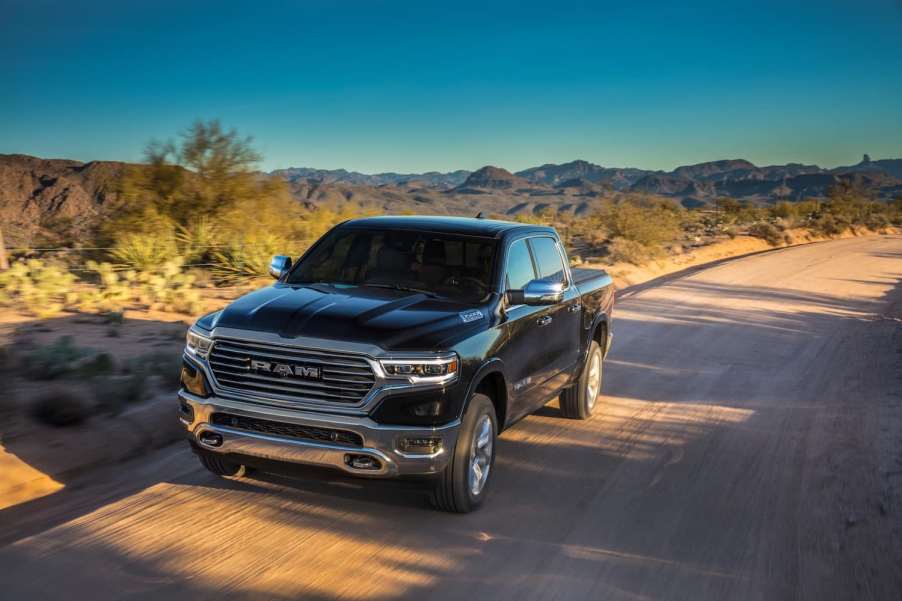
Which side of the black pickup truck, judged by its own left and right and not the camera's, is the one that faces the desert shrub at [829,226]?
back

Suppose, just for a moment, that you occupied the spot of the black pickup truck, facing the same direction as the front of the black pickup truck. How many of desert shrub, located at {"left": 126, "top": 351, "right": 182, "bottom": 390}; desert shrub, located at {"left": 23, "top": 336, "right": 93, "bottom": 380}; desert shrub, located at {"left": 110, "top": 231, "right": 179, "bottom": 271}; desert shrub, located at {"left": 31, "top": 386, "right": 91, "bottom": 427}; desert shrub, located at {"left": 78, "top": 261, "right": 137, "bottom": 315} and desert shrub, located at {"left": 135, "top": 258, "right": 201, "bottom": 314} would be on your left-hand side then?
0

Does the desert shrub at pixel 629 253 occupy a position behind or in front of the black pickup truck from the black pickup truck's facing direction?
behind

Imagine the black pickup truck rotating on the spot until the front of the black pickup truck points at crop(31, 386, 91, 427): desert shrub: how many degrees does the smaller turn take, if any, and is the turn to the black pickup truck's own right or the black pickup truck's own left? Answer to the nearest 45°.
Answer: approximately 90° to the black pickup truck's own right

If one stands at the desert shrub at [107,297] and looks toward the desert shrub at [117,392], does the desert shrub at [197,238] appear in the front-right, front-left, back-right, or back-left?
back-left

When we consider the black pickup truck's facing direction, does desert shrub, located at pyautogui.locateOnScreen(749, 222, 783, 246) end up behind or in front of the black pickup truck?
behind

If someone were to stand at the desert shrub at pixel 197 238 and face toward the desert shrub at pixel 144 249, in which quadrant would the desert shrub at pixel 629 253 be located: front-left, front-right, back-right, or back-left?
back-left

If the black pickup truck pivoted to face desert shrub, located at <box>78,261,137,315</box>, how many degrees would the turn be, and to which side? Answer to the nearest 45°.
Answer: approximately 90° to its right

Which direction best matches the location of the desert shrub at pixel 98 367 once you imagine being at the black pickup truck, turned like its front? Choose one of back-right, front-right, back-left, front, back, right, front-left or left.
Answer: right

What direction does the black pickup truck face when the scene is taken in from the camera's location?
facing the viewer and to the left of the viewer

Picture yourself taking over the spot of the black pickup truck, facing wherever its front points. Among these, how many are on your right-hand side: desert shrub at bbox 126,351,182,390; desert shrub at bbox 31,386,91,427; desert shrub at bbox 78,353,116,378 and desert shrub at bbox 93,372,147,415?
4

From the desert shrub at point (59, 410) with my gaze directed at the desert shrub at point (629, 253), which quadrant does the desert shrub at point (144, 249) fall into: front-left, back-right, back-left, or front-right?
front-left

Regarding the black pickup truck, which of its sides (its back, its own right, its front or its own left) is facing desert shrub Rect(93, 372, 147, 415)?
right

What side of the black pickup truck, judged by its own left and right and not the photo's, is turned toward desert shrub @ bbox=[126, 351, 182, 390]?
right

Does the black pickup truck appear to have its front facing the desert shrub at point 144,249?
no

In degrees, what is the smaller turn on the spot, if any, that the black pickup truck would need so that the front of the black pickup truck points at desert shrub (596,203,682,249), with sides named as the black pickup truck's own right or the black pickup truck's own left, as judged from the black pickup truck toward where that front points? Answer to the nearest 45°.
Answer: approximately 135° to the black pickup truck's own right
